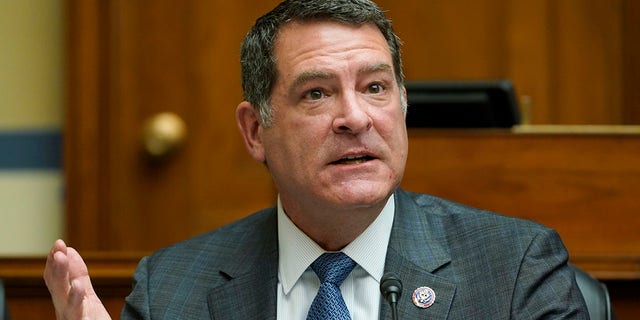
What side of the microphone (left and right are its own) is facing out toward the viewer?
back

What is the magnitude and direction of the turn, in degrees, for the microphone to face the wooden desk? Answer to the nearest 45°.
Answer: approximately 45° to its right

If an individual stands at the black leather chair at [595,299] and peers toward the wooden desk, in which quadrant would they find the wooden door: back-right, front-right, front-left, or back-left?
front-left

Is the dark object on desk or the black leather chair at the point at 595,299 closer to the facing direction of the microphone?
the dark object on desk

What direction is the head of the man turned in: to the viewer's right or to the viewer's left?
to the viewer's right

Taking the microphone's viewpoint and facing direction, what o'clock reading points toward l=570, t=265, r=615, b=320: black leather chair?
The black leather chair is roughly at 2 o'clock from the microphone.

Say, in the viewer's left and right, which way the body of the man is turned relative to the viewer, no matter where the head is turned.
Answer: facing the viewer
